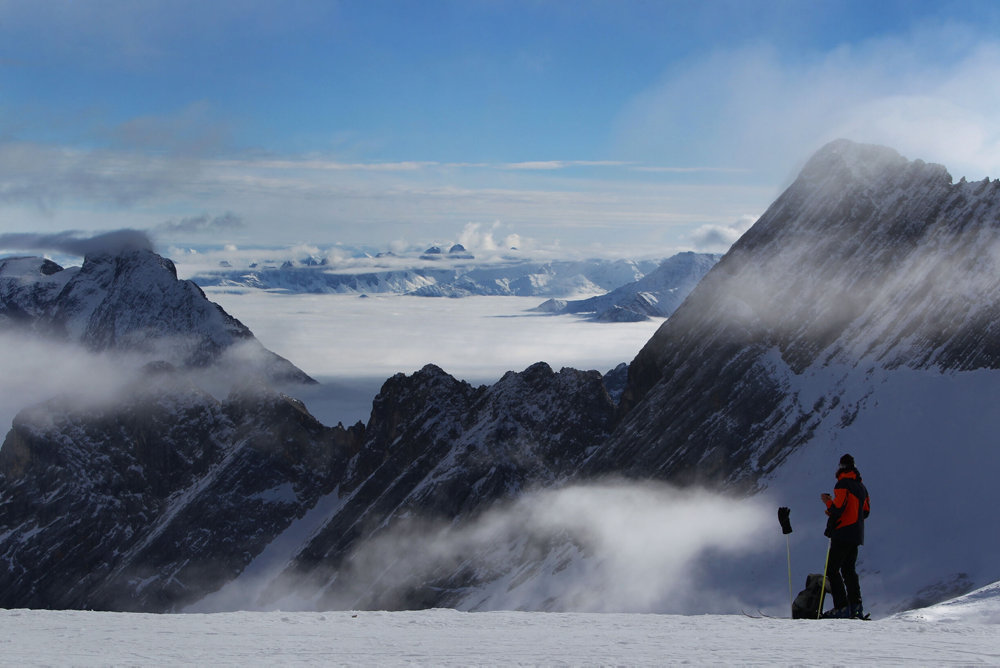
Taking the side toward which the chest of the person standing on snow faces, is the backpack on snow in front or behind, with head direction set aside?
in front

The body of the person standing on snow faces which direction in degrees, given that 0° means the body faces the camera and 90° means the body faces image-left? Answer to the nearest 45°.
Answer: approximately 135°
